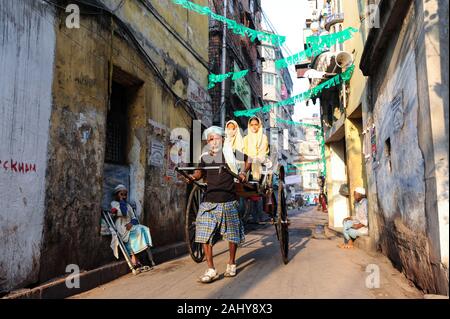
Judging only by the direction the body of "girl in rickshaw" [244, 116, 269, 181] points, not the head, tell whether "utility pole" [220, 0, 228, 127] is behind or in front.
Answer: behind

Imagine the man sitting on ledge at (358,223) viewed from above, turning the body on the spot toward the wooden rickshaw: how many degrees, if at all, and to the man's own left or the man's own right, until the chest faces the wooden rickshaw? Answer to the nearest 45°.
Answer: approximately 45° to the man's own left

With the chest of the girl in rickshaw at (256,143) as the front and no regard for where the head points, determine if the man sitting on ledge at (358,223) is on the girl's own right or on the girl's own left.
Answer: on the girl's own left

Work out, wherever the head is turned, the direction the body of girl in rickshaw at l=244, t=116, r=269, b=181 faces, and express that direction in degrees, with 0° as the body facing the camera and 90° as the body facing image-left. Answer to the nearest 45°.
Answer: approximately 0°

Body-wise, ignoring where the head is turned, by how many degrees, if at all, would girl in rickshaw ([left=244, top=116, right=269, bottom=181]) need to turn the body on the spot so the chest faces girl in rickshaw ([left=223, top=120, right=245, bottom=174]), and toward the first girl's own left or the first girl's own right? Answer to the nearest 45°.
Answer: approximately 45° to the first girl's own right

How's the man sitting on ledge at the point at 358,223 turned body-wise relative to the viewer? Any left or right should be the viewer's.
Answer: facing to the left of the viewer

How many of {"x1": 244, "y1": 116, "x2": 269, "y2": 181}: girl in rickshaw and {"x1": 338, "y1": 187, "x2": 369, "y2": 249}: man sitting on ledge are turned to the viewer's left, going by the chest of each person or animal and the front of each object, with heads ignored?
1

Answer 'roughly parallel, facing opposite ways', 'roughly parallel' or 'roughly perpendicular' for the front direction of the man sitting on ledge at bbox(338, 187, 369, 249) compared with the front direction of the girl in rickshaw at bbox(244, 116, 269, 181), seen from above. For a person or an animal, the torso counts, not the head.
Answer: roughly perpendicular
